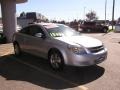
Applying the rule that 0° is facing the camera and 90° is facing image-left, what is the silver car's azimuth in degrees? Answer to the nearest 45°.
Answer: approximately 315°

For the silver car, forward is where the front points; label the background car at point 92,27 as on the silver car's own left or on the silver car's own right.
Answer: on the silver car's own left
